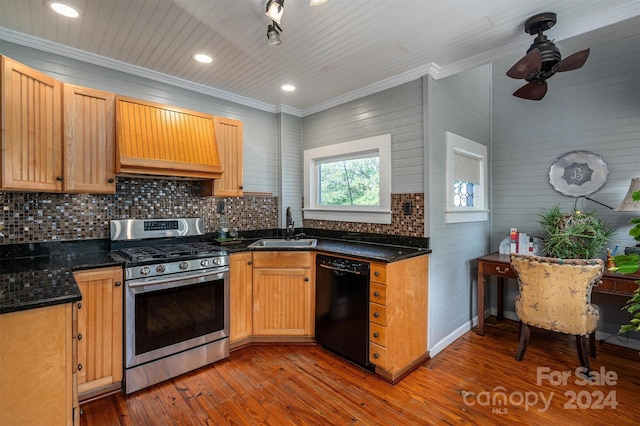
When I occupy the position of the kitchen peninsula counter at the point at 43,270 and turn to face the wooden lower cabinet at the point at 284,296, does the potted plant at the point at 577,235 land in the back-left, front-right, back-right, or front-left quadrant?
front-right

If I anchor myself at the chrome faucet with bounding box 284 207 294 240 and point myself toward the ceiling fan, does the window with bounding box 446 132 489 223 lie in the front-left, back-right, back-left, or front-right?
front-left

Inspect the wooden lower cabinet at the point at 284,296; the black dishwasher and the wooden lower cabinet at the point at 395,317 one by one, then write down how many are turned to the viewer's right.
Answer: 0

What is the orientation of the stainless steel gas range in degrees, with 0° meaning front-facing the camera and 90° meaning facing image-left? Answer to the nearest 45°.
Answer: approximately 315°

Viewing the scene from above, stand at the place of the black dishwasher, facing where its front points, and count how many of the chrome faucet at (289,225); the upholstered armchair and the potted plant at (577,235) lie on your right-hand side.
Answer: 1

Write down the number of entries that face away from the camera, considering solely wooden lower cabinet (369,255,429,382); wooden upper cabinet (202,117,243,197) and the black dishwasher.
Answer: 0

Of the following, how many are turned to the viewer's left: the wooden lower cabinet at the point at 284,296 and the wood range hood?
0

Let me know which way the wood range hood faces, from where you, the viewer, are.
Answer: facing the viewer and to the right of the viewer

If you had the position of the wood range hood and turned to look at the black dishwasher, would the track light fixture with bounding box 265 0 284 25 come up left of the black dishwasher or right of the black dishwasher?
right

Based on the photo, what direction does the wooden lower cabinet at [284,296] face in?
toward the camera

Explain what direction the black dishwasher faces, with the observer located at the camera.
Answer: facing the viewer and to the left of the viewer
